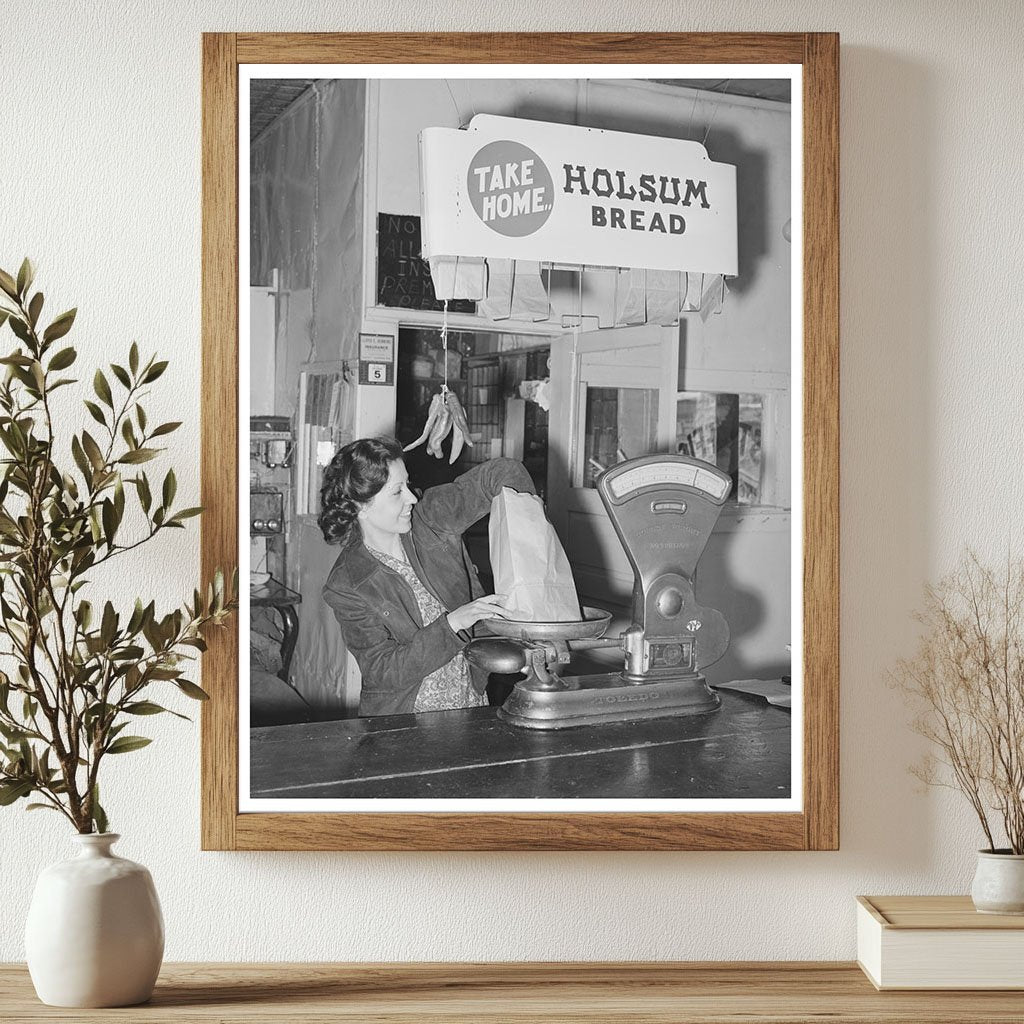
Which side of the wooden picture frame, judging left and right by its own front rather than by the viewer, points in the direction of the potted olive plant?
right

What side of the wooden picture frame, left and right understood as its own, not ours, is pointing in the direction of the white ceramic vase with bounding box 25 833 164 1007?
right

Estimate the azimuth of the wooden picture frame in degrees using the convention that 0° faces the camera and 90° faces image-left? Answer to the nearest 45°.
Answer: approximately 0°

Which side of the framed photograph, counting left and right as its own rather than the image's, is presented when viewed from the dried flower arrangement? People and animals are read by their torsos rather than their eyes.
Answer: left
